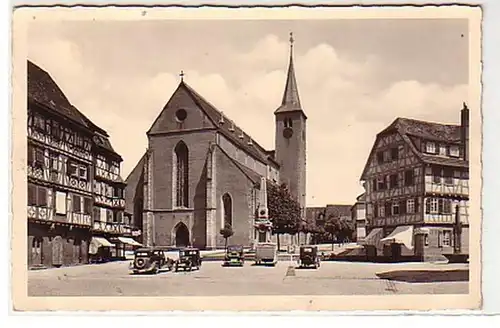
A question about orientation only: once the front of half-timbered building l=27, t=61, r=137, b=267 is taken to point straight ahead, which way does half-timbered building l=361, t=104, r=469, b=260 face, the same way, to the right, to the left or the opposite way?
to the right

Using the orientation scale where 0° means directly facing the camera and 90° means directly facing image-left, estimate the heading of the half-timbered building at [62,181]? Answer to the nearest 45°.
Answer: approximately 315°

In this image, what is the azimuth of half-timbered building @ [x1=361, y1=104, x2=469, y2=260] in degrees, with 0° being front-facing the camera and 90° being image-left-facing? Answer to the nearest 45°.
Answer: approximately 45°

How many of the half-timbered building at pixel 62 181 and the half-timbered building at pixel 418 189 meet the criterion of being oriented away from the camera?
0
